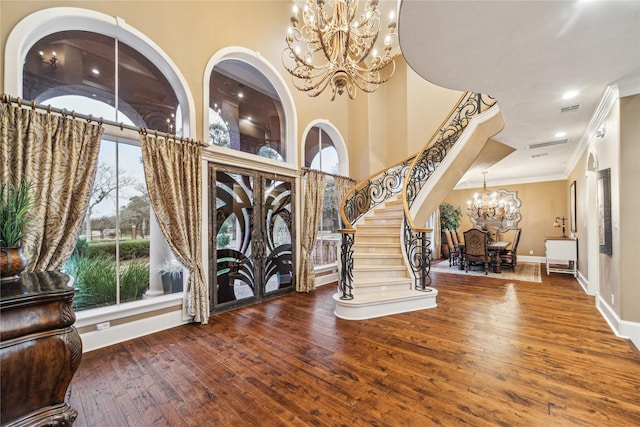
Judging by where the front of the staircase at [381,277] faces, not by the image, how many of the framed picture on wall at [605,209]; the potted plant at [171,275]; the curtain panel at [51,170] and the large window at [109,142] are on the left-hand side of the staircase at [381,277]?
1

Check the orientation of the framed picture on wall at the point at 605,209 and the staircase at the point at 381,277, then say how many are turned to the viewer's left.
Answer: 1

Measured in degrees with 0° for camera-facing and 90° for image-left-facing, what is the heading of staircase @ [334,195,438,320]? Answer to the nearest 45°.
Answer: approximately 0°

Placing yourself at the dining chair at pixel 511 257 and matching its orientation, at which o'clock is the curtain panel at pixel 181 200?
The curtain panel is roughly at 10 o'clock from the dining chair.

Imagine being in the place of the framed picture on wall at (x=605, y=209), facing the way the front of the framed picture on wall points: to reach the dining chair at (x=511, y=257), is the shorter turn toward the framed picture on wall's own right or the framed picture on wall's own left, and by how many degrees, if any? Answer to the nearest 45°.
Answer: approximately 45° to the framed picture on wall's own right

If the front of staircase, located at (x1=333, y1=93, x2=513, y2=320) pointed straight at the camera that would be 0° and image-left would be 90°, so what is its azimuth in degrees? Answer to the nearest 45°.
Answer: approximately 0°

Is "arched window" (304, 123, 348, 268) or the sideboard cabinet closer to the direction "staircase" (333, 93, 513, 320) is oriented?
the sideboard cabinet

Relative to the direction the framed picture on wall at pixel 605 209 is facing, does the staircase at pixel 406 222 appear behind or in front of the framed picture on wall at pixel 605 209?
in front

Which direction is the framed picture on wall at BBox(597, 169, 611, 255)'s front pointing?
to the viewer's left

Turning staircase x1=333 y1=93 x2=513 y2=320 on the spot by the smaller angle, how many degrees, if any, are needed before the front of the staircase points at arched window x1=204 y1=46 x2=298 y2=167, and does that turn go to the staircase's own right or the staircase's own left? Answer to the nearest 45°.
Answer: approximately 45° to the staircase's own right

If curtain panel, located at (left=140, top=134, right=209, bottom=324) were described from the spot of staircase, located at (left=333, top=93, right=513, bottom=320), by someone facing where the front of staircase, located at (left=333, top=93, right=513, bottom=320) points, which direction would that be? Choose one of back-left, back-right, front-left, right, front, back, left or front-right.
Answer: front-right

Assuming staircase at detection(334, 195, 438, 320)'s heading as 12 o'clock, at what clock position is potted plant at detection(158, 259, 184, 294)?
The potted plant is roughly at 2 o'clock from the staircase.

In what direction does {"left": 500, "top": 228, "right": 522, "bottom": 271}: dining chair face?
to the viewer's left

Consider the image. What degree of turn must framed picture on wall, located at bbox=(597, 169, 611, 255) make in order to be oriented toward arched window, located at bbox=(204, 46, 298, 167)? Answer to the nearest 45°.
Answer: approximately 45° to its left

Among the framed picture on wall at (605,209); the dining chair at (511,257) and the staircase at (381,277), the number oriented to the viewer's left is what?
2

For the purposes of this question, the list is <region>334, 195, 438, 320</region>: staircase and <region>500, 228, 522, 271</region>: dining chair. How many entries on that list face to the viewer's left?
1
